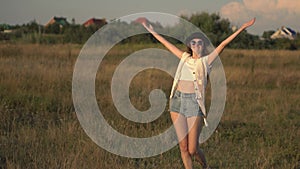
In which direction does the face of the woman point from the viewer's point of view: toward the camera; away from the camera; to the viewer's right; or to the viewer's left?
toward the camera

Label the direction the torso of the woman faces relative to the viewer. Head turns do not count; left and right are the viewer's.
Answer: facing the viewer
